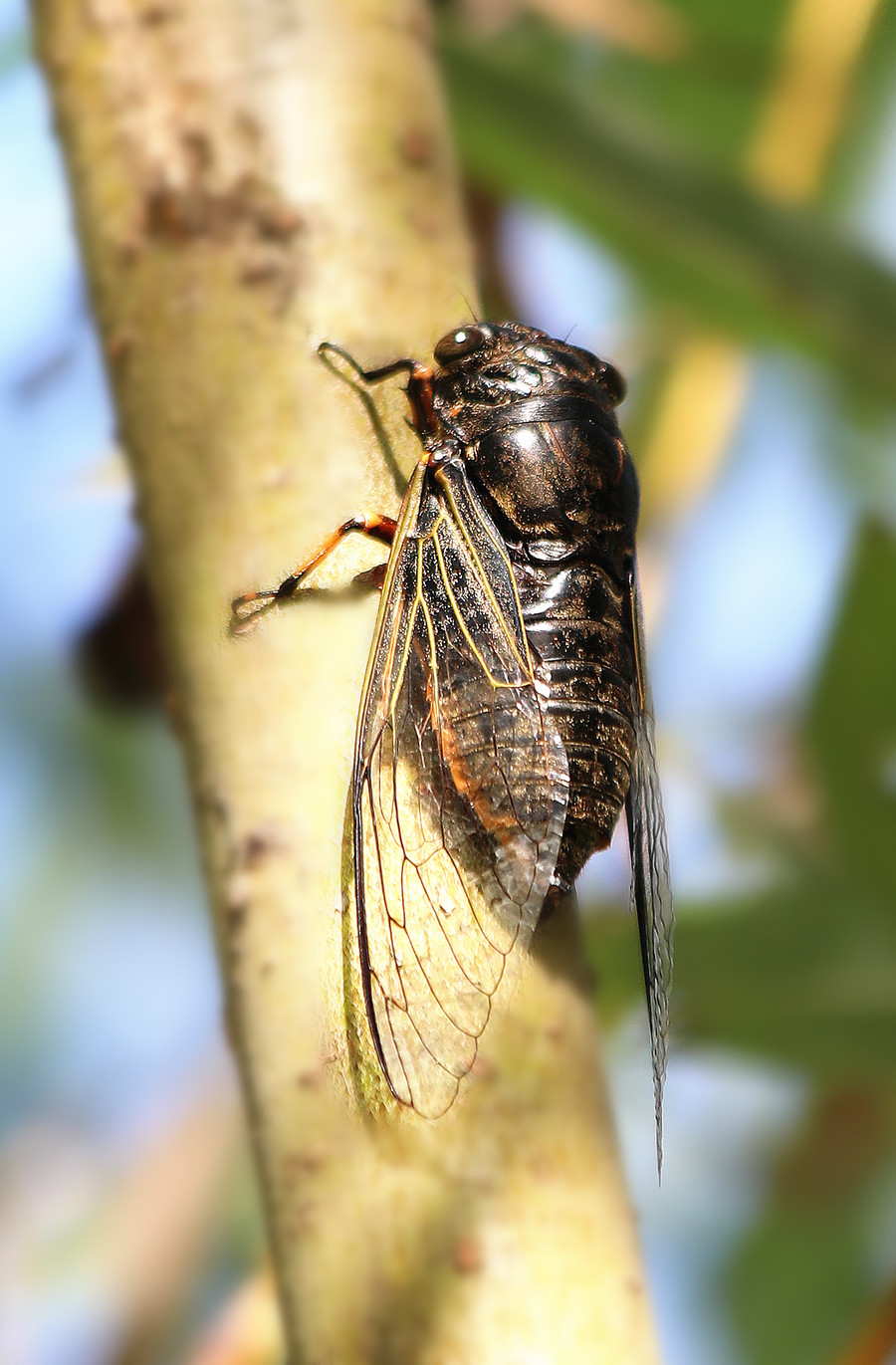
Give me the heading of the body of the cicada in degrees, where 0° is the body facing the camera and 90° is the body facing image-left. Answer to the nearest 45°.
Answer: approximately 180°
